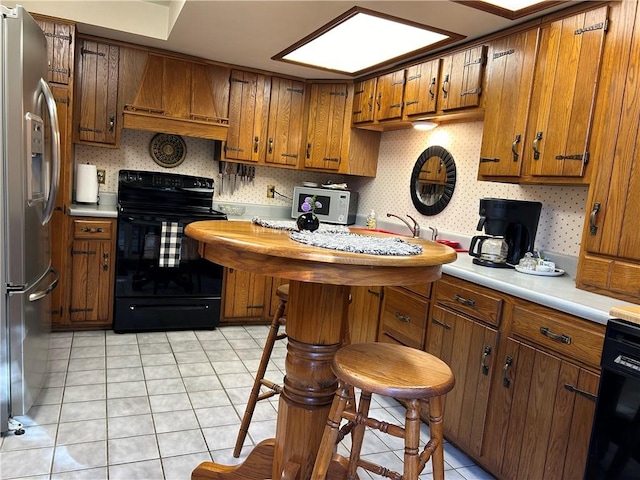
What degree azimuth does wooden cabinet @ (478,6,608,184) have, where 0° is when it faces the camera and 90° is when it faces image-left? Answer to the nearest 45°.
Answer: approximately 45°

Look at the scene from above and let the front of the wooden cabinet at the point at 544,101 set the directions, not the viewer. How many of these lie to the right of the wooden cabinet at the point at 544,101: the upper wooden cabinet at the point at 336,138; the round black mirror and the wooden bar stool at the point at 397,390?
2

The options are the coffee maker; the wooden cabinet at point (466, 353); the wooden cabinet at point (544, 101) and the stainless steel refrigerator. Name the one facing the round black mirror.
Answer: the stainless steel refrigerator

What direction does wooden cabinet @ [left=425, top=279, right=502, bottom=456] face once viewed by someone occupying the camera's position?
facing the viewer and to the left of the viewer

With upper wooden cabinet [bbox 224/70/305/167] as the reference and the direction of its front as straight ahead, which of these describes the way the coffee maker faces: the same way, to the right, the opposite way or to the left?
to the right

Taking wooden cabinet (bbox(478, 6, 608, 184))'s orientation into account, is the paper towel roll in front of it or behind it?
in front

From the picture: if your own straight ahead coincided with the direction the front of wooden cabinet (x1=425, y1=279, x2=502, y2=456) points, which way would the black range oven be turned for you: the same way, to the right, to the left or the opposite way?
to the left

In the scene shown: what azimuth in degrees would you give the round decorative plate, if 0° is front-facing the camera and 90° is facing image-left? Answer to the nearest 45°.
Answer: approximately 0°

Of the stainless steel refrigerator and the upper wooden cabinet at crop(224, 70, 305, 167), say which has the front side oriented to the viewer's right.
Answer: the stainless steel refrigerator

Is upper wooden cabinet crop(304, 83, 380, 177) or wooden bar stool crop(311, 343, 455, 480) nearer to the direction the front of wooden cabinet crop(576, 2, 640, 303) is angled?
the wooden bar stool

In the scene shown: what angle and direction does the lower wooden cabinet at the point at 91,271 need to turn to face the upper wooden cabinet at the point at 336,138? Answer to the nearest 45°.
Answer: approximately 90° to its left

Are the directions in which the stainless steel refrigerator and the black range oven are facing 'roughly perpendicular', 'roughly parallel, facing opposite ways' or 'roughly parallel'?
roughly perpendicular
